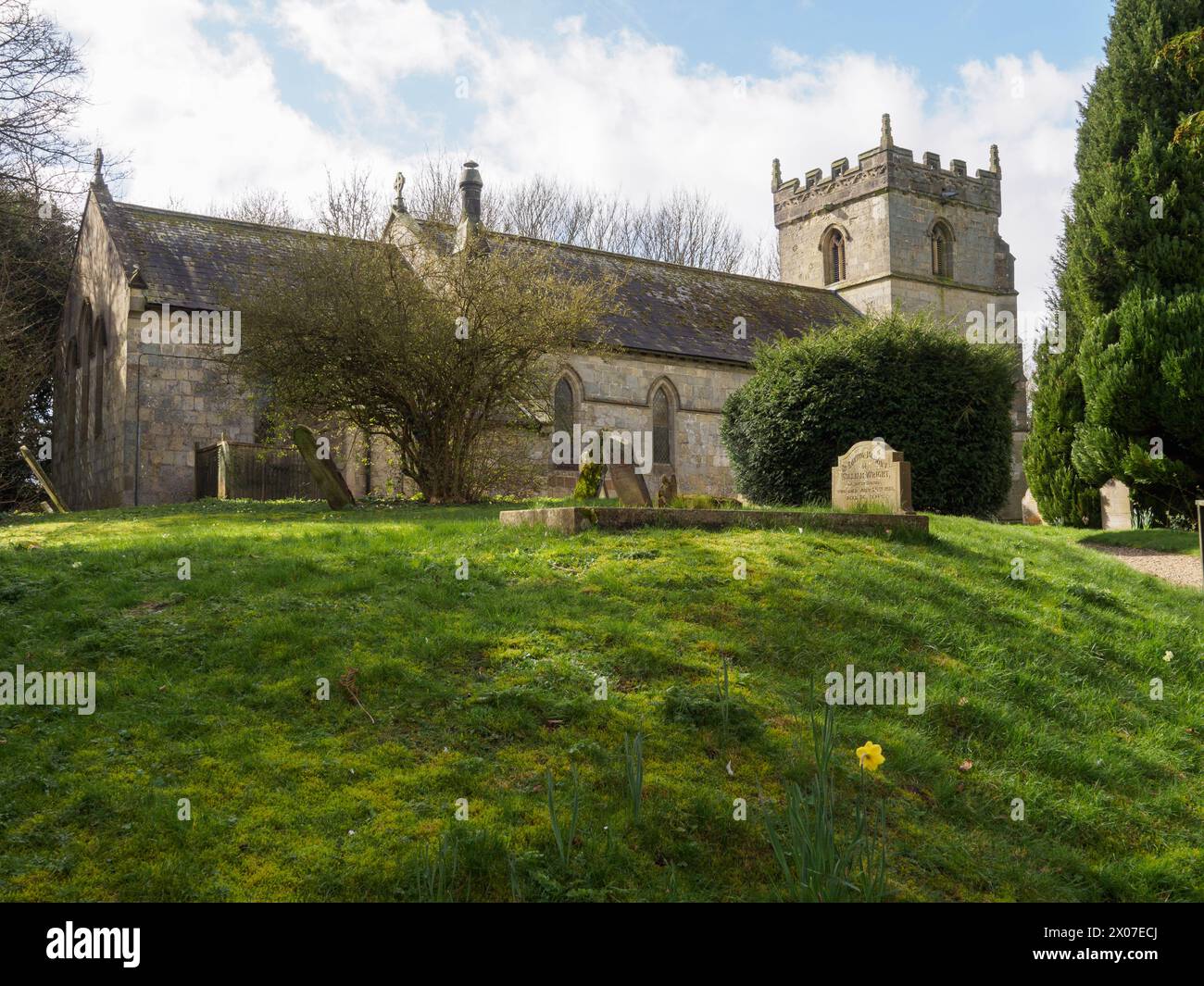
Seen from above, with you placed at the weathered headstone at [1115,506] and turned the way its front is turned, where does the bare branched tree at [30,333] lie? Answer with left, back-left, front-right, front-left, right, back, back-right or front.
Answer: right

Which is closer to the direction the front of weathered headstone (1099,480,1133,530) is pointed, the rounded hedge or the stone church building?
the rounded hedge

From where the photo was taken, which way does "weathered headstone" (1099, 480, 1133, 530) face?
toward the camera

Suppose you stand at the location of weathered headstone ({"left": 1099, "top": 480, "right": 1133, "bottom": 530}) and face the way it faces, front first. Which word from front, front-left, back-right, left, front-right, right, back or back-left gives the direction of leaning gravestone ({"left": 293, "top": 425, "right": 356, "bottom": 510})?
front-right

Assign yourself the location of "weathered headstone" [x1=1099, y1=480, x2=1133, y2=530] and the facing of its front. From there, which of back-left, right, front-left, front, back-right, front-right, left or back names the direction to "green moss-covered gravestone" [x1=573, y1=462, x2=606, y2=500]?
front-right

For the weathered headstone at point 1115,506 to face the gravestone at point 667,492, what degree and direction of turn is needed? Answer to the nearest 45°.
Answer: approximately 45° to its right
